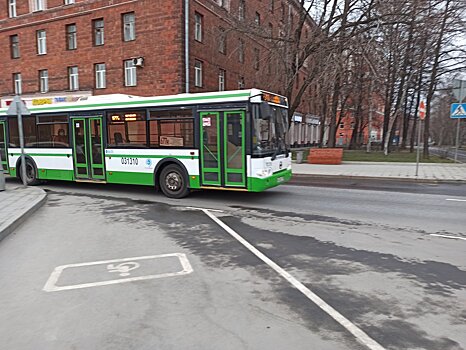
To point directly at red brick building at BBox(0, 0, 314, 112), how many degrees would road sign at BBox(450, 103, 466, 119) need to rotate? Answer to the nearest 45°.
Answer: approximately 90° to its right

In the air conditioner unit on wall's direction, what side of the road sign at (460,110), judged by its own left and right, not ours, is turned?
right

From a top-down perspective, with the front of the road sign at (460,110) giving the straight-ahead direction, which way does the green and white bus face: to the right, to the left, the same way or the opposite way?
to the left

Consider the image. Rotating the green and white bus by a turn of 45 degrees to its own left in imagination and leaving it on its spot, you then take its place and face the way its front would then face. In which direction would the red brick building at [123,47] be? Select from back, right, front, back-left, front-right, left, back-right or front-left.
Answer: left

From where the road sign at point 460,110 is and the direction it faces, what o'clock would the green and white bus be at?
The green and white bus is roughly at 1 o'clock from the road sign.

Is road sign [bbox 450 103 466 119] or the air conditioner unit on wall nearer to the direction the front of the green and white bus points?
the road sign

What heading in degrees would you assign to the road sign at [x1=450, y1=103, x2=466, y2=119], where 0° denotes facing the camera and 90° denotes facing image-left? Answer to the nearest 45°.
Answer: approximately 0°

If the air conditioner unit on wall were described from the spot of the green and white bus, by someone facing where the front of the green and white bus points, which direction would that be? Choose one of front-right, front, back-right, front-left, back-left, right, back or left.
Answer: back-left

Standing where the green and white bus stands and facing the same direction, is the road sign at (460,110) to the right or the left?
on its left
